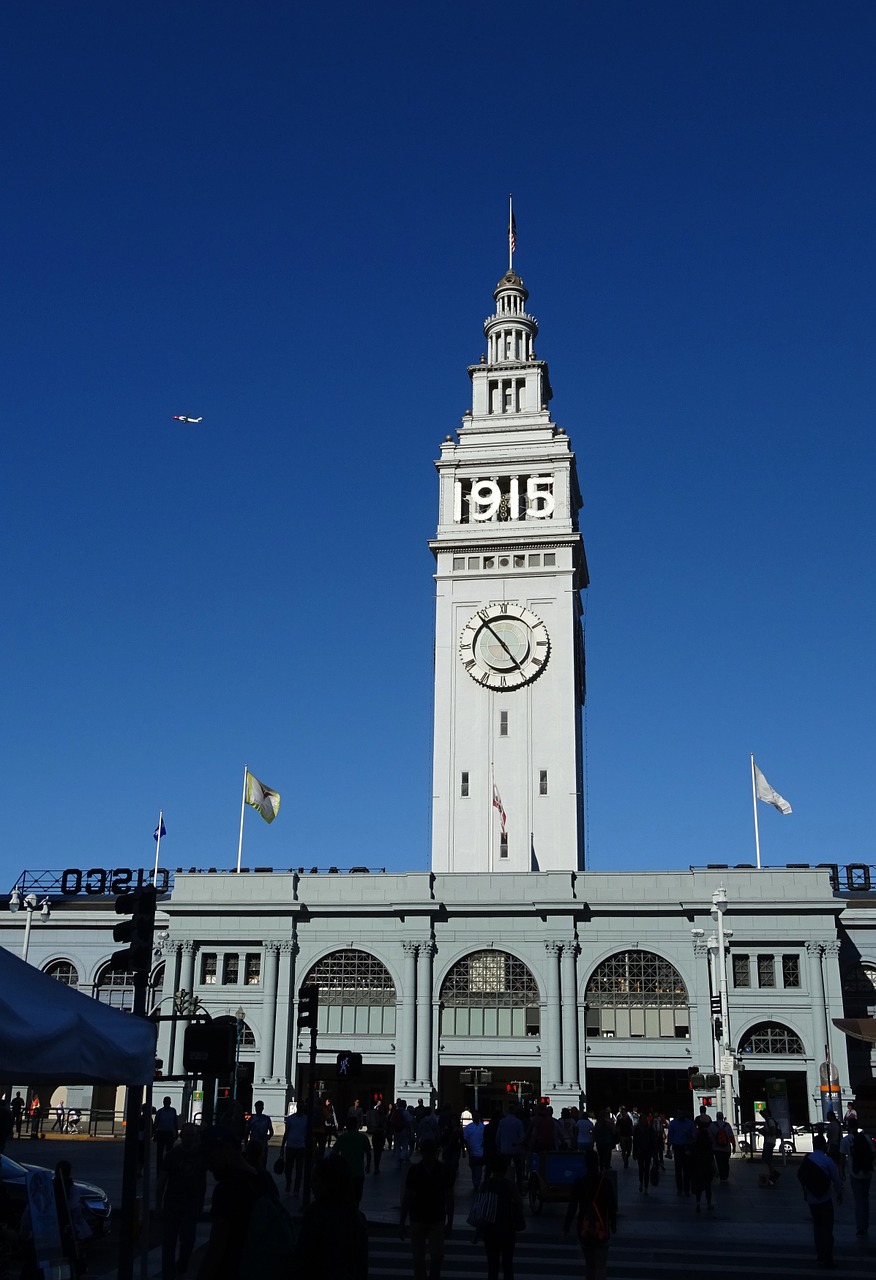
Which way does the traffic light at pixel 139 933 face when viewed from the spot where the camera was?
facing to the left of the viewer

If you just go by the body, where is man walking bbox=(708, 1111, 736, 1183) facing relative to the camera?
away from the camera

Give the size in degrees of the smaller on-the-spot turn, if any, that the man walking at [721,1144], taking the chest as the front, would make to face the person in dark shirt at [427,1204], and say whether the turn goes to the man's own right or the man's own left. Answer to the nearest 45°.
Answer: approximately 180°

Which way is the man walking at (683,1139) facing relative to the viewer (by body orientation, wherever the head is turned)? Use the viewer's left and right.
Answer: facing away from the viewer

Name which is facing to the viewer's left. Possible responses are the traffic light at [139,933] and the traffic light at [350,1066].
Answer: the traffic light at [139,933]

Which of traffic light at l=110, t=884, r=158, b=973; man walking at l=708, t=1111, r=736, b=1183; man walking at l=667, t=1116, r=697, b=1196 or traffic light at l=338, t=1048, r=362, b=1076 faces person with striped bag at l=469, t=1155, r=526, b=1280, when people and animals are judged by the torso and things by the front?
traffic light at l=338, t=1048, r=362, b=1076

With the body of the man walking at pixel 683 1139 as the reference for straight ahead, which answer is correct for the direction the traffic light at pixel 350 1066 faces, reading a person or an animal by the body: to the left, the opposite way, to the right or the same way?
the opposite way

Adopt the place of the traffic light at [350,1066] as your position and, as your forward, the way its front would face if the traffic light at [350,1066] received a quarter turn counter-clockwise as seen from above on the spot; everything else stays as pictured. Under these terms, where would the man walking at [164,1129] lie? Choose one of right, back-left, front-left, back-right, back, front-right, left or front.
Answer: back-left

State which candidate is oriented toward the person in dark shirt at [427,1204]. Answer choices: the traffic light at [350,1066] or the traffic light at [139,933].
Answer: the traffic light at [350,1066]

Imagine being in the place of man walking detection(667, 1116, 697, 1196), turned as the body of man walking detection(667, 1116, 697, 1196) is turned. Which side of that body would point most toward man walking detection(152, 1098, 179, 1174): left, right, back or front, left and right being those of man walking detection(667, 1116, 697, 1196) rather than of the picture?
left

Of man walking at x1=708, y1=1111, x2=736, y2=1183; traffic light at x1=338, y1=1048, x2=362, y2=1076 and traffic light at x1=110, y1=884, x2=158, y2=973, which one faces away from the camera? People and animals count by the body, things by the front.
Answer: the man walking
